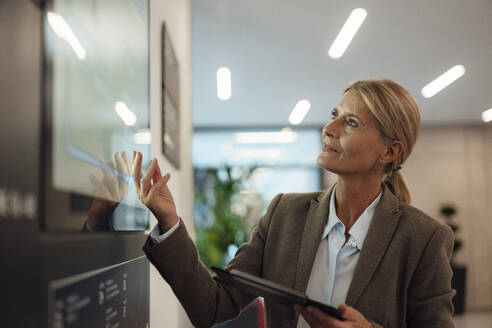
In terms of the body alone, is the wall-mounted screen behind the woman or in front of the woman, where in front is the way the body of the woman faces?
in front

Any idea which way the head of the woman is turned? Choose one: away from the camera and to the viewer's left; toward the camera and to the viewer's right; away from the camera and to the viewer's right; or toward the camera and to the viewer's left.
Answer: toward the camera and to the viewer's left

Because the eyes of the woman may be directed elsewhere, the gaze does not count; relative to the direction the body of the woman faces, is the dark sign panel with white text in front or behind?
in front

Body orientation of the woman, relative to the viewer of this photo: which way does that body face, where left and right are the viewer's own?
facing the viewer and to the left of the viewer

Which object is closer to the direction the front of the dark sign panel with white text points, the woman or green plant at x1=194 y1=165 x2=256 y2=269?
the woman

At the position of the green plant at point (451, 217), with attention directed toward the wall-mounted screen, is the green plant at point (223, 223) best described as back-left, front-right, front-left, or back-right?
front-right

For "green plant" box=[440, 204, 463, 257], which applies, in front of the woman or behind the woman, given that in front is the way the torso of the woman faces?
behind

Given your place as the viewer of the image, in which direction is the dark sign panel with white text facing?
facing the viewer and to the right of the viewer

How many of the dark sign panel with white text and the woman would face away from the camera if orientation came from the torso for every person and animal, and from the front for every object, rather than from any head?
0

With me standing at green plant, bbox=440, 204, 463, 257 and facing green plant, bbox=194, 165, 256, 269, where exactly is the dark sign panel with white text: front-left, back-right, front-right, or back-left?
front-left

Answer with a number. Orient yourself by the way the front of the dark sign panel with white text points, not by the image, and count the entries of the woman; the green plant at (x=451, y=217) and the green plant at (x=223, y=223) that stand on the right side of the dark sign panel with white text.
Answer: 0
